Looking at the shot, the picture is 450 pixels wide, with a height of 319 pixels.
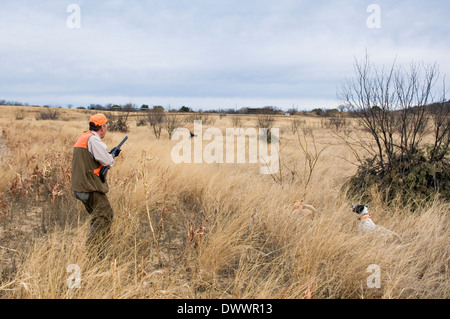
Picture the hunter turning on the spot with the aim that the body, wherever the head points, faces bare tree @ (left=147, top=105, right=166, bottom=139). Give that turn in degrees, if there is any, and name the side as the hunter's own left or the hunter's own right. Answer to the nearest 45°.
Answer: approximately 45° to the hunter's own left

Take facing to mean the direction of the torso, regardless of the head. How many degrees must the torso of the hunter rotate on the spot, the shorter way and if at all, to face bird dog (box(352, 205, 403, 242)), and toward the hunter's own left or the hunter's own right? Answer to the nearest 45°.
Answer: approximately 45° to the hunter's own right

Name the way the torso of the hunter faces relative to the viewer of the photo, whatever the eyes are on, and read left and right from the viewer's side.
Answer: facing away from the viewer and to the right of the viewer

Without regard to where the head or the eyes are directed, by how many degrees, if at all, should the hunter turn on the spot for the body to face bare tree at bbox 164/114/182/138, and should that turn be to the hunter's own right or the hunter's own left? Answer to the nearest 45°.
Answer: approximately 45° to the hunter's own left
